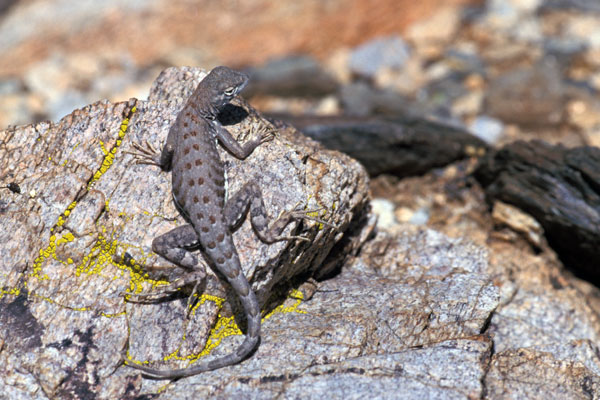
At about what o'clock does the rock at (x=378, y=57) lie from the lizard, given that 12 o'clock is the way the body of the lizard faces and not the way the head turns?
The rock is roughly at 1 o'clock from the lizard.

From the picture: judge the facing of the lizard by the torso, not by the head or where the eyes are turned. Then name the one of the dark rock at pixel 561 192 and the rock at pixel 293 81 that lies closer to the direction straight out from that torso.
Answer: the rock

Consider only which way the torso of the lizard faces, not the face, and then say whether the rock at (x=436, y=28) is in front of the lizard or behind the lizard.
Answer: in front

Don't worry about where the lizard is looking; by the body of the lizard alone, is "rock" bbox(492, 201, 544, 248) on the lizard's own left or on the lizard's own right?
on the lizard's own right

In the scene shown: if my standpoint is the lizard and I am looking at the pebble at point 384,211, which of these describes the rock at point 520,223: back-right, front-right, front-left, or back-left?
front-right

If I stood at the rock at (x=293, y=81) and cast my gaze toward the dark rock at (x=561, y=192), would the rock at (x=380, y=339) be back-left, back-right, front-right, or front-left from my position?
front-right

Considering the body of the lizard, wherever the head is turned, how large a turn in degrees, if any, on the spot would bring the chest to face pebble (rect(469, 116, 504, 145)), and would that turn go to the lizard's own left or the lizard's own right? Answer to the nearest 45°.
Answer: approximately 45° to the lizard's own right

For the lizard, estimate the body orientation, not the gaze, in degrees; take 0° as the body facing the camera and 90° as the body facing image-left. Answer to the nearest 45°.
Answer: approximately 180°

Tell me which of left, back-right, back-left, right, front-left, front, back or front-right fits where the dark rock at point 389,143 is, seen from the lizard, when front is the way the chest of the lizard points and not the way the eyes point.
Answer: front-right
